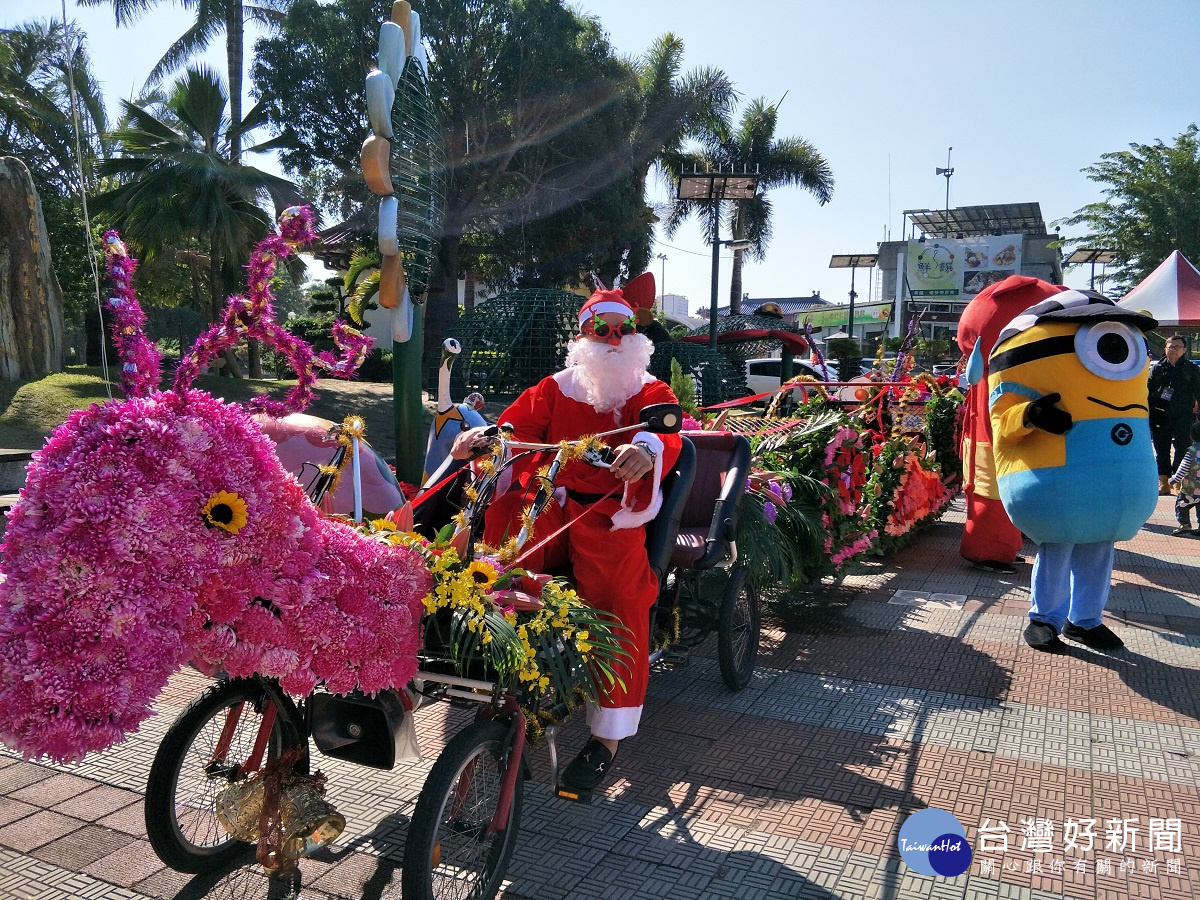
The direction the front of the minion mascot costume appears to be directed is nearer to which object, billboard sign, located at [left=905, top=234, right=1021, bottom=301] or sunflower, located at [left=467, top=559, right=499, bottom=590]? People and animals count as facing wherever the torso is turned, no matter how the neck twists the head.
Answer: the sunflower

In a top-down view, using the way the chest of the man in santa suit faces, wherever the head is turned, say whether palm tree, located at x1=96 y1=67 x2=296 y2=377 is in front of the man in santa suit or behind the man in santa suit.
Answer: behind

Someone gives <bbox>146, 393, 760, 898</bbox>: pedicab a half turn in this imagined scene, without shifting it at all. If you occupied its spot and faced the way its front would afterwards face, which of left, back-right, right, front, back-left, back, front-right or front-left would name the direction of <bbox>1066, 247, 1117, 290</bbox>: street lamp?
front

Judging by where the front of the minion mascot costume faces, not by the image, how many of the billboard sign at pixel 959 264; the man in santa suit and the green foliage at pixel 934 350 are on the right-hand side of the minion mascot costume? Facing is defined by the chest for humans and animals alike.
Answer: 1

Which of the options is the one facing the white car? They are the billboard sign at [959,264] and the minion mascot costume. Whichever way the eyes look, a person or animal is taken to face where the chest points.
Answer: the billboard sign

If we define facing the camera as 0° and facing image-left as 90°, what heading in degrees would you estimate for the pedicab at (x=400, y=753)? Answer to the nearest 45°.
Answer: approximately 45°

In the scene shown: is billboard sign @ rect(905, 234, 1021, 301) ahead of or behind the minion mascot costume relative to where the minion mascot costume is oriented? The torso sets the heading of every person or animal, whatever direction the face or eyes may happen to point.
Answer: behind

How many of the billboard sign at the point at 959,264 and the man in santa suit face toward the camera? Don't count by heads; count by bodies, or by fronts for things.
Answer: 2

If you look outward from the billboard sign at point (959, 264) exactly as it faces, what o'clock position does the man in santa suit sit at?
The man in santa suit is roughly at 12 o'clock from the billboard sign.

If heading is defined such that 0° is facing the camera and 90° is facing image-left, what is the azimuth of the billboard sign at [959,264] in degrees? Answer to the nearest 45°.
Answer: approximately 0°

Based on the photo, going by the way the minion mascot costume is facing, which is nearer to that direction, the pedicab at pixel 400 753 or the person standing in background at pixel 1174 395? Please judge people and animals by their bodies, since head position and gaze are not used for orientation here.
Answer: the pedicab

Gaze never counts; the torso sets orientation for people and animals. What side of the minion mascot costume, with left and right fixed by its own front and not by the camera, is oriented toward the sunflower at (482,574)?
right
